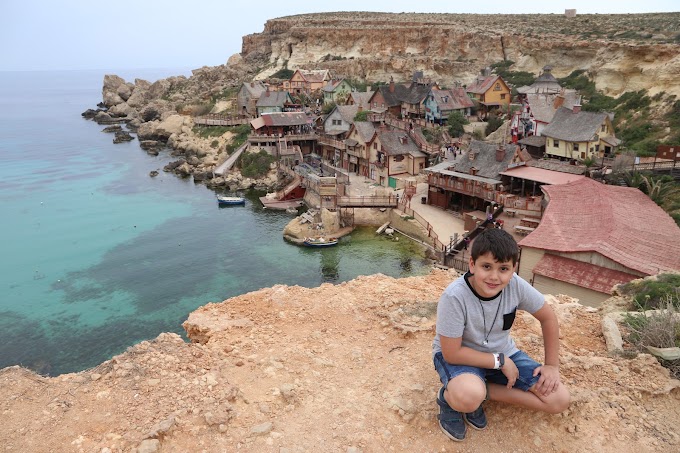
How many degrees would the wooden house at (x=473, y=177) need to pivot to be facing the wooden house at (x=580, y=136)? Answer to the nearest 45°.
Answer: approximately 135° to its left

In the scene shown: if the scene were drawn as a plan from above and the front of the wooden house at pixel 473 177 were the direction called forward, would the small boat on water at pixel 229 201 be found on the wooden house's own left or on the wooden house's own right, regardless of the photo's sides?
on the wooden house's own right

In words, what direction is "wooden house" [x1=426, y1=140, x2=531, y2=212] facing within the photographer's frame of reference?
facing the viewer and to the left of the viewer

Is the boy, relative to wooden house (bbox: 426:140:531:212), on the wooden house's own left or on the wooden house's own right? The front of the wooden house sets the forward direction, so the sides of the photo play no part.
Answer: on the wooden house's own left

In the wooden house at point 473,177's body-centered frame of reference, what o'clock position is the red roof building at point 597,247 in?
The red roof building is roughly at 10 o'clock from the wooden house.

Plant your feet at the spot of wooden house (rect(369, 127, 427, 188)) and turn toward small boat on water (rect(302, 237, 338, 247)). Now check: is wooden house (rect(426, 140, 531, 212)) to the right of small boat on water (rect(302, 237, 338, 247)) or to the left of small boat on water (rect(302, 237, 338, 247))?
left

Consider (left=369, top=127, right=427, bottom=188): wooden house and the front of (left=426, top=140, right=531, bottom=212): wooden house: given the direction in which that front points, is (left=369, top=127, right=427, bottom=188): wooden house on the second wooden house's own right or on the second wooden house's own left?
on the second wooden house's own right

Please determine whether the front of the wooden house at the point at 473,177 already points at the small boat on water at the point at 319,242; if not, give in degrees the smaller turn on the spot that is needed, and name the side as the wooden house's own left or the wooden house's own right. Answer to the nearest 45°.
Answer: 0° — it already faces it

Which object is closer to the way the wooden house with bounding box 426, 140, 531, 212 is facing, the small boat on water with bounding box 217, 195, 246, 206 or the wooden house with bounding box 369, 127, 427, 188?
the small boat on water

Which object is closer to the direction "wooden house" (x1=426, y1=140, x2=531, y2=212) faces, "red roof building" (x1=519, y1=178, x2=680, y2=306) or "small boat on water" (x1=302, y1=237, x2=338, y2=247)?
the small boat on water

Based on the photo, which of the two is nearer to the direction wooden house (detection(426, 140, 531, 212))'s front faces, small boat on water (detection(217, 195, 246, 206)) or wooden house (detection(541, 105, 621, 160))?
the small boat on water

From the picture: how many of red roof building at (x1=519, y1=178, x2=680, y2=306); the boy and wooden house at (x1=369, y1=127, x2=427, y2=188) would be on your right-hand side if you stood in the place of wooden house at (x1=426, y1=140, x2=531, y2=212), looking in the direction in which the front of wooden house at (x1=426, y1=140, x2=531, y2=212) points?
1
